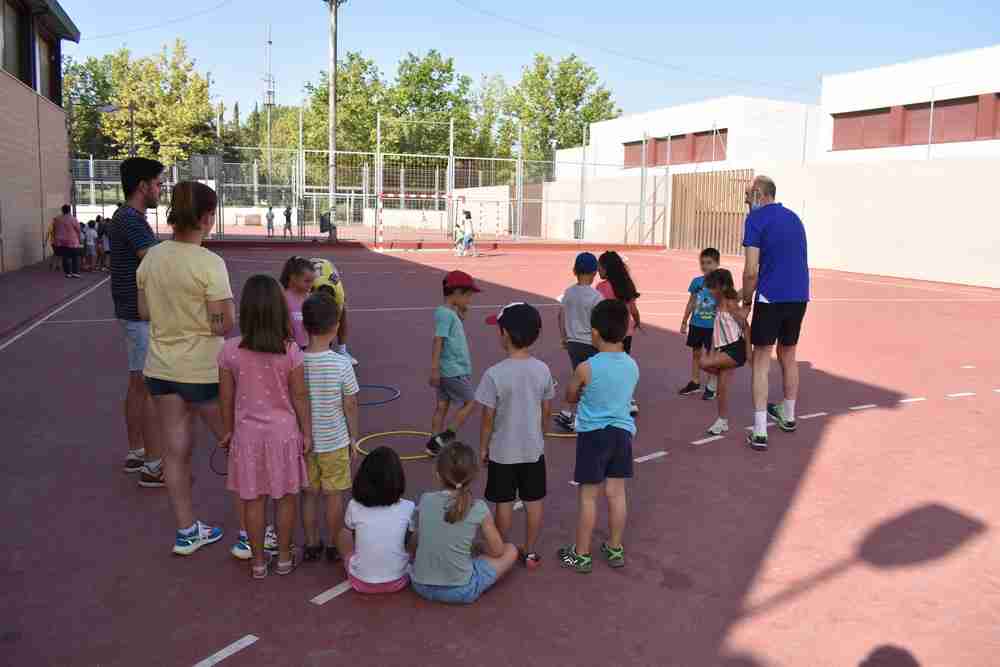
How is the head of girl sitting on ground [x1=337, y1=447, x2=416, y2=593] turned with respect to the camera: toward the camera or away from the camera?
away from the camera

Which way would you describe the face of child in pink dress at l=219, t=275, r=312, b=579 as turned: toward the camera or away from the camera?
away from the camera

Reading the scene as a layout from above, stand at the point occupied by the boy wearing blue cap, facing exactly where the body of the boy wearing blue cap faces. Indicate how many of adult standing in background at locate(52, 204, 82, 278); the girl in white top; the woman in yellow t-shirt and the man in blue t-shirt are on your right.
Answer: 2

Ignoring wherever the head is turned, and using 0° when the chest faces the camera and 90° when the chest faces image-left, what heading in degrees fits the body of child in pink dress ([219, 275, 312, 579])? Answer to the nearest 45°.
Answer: approximately 180°

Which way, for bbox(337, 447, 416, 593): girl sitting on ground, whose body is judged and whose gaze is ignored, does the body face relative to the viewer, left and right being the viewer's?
facing away from the viewer

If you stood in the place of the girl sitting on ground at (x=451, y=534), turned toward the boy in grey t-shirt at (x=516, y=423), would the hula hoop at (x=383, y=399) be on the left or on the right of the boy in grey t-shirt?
left

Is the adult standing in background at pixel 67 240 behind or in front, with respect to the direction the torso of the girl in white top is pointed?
in front

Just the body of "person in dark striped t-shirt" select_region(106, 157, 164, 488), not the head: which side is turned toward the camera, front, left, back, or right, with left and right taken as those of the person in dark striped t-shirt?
right

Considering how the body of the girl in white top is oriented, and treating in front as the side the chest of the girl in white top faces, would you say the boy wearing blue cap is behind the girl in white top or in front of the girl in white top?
in front

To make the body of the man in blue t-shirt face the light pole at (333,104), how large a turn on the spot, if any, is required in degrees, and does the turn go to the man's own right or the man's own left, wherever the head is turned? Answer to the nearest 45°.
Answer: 0° — they already face it

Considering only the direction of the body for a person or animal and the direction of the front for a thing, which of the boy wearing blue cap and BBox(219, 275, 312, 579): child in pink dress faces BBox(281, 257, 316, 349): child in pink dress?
BBox(219, 275, 312, 579): child in pink dress

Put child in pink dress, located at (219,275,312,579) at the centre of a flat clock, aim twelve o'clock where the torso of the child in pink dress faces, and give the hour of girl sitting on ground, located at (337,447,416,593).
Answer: The girl sitting on ground is roughly at 4 o'clock from the child in pink dress.

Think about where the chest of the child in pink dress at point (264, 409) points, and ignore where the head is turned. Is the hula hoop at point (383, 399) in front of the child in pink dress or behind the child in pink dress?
in front

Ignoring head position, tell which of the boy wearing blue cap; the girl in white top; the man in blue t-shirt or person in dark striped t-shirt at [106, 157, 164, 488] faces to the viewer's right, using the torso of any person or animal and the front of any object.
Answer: the person in dark striped t-shirt

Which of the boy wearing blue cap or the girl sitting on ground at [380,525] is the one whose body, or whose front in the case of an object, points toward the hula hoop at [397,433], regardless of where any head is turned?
the girl sitting on ground

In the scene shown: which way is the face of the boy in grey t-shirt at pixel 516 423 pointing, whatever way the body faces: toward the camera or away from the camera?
away from the camera

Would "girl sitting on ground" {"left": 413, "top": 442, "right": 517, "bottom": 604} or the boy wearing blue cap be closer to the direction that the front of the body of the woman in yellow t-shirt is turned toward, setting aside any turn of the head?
the boy wearing blue cap
